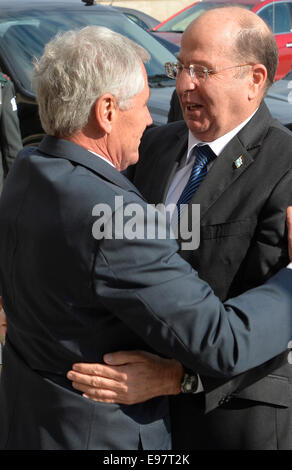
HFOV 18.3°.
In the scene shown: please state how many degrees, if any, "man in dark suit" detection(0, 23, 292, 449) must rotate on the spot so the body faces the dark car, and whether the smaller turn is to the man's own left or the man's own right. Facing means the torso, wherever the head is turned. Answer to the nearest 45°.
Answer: approximately 45° to the man's own left

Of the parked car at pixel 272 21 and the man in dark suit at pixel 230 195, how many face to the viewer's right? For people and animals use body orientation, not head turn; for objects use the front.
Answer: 0

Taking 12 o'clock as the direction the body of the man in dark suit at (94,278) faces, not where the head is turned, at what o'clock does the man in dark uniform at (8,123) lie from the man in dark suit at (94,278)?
the man in dark uniform at (8,123) is roughly at 10 o'clock from the man in dark suit at (94,278).

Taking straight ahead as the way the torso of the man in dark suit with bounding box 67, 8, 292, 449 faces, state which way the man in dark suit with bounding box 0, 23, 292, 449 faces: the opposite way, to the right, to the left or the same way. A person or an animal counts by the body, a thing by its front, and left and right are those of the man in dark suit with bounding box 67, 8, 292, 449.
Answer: the opposite way

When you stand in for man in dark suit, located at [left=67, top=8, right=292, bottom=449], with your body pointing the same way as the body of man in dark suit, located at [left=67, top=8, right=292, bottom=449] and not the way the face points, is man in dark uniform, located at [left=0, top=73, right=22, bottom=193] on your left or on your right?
on your right

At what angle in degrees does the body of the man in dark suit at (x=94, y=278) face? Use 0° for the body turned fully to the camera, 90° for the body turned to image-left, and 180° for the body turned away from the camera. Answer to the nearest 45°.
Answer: approximately 225°

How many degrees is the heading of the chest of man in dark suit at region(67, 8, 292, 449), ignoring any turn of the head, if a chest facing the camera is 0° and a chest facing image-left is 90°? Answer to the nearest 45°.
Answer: approximately 45°

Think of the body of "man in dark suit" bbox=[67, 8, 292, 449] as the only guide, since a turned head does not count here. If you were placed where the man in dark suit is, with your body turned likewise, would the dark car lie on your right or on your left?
on your right

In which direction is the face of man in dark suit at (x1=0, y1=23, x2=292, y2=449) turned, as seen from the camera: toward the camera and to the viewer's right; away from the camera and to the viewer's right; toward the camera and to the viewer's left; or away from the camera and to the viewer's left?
away from the camera and to the viewer's right
